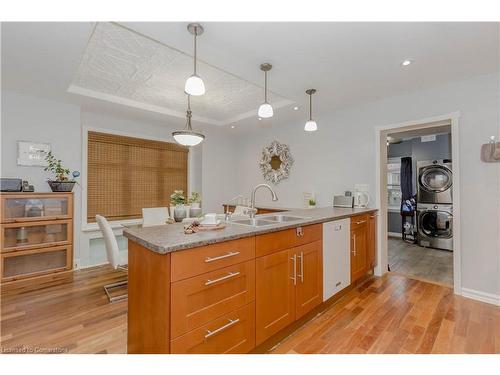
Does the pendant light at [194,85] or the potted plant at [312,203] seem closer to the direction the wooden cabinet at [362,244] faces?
the pendant light

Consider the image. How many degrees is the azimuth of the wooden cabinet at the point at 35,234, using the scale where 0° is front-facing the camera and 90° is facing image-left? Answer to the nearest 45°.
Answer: approximately 315°
